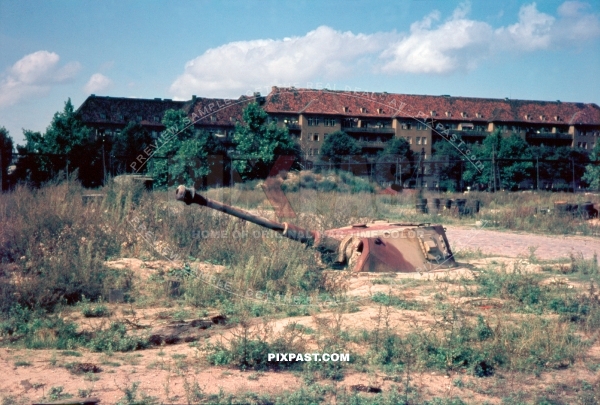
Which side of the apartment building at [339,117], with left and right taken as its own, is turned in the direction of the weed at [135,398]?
front

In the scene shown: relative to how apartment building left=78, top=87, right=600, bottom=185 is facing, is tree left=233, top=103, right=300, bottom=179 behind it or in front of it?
in front

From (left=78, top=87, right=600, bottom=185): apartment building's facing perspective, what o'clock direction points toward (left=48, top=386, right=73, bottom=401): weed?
The weed is roughly at 12 o'clock from the apartment building.

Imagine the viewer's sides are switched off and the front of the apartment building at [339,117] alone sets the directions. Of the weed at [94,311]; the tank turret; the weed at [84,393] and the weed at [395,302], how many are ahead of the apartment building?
4

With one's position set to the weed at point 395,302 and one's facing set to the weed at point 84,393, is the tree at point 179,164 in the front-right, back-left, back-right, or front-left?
back-right

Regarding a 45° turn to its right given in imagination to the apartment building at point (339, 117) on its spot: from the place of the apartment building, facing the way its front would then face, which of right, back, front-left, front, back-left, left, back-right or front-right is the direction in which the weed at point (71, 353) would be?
front-left

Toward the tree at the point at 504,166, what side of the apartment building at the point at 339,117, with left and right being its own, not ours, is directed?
left

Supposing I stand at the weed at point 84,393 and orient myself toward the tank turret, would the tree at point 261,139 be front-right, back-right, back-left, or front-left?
front-left

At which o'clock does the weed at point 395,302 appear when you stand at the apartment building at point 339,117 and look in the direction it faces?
The weed is roughly at 12 o'clock from the apartment building.

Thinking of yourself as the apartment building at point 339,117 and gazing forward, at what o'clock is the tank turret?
The tank turret is roughly at 12 o'clock from the apartment building.

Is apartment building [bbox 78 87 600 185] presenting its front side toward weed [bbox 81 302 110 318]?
yes

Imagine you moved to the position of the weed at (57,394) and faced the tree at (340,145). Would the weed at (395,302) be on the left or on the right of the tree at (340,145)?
right

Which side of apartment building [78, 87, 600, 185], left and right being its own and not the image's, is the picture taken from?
front

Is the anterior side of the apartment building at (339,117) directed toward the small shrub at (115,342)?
yes

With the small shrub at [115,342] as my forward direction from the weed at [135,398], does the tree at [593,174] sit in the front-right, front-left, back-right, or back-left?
front-right

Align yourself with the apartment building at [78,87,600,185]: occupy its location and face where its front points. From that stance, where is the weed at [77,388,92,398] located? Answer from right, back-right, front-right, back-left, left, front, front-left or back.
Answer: front
